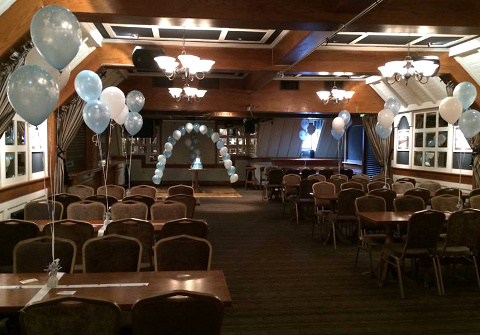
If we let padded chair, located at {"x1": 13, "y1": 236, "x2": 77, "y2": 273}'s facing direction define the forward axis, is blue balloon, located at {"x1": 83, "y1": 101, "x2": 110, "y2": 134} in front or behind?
behind

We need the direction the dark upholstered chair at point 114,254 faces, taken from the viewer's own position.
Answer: facing the viewer

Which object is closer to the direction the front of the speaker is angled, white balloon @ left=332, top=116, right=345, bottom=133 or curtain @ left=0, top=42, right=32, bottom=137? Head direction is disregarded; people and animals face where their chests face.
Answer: the curtain

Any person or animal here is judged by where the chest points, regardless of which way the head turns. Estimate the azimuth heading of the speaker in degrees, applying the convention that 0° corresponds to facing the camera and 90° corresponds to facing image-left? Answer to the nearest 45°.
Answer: approximately 0°

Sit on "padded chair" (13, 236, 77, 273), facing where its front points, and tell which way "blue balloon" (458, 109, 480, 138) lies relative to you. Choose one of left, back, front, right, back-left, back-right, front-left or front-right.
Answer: left

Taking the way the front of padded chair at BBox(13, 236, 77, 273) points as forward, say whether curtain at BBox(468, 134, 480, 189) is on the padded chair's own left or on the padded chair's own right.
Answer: on the padded chair's own left

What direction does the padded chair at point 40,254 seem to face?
toward the camera

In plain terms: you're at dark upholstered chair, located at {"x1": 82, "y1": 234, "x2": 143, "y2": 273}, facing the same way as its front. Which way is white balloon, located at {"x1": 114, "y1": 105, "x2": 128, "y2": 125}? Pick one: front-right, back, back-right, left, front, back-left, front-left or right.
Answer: back

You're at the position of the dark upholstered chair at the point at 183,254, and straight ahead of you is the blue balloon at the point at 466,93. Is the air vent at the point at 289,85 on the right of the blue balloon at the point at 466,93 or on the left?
left

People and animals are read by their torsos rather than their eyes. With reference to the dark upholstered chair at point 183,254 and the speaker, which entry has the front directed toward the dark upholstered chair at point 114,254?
the speaker
